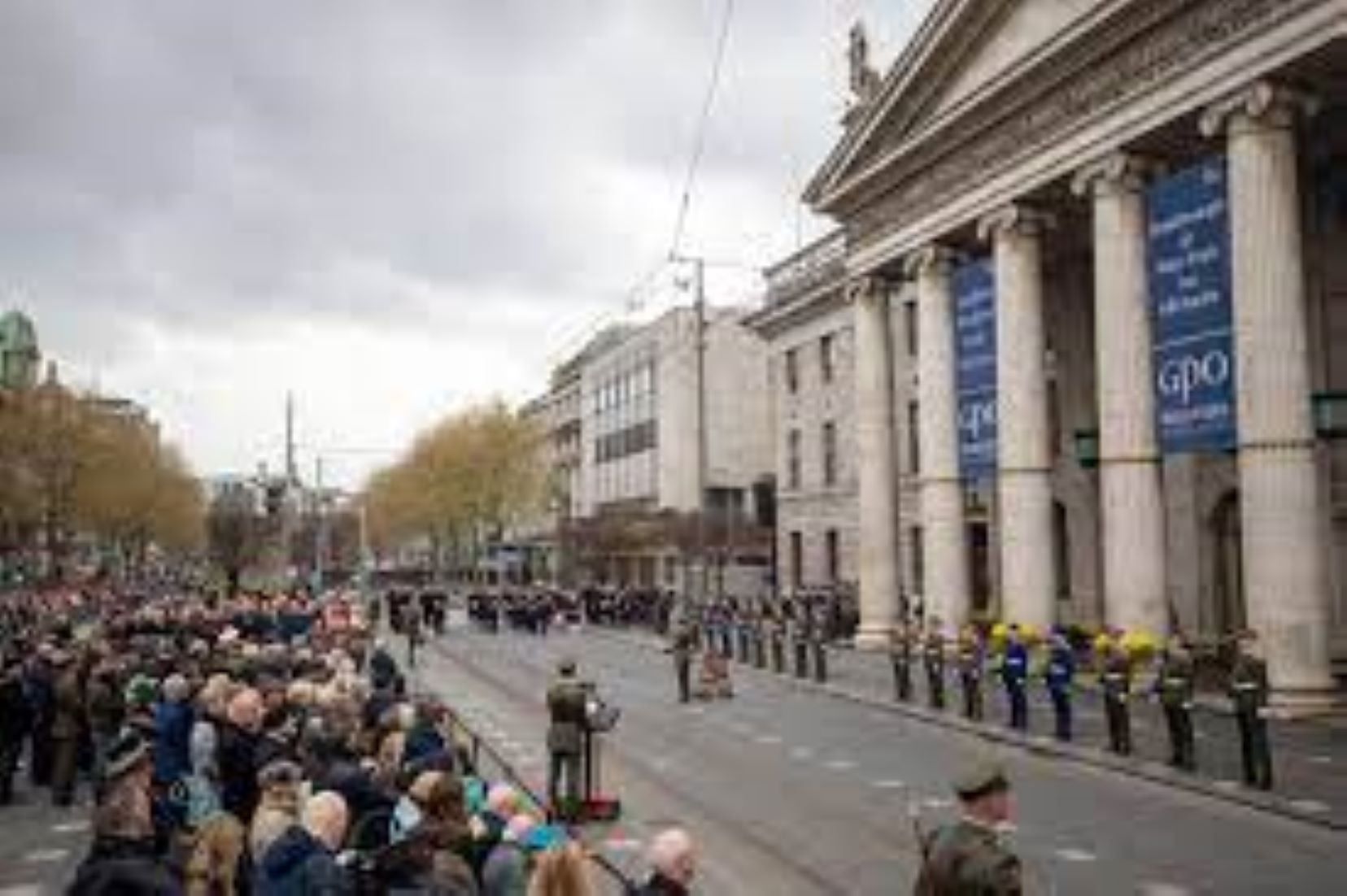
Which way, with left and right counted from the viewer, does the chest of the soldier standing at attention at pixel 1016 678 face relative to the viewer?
facing the viewer and to the left of the viewer

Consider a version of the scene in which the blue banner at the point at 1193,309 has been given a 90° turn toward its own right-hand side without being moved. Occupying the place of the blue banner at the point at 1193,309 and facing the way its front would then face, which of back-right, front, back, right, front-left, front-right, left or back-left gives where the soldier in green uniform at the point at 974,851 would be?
back-left

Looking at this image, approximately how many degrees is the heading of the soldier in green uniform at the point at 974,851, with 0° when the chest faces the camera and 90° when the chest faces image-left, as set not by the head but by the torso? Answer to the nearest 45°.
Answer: approximately 225°

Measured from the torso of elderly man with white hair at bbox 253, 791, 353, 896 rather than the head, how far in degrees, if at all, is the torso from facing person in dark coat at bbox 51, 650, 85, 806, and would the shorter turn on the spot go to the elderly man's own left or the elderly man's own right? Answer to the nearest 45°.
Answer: approximately 45° to the elderly man's own left

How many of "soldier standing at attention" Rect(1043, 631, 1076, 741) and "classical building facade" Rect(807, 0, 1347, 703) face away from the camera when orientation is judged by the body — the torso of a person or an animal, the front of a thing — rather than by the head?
0

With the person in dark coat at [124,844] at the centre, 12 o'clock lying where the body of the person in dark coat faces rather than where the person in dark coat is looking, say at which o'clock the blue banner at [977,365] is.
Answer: The blue banner is roughly at 12 o'clock from the person in dark coat.

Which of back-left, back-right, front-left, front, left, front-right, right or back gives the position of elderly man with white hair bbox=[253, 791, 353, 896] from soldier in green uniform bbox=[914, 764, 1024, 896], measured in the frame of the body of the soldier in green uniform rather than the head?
back-left

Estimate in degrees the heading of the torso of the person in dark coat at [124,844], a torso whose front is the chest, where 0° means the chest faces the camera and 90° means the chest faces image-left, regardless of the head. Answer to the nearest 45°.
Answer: approximately 225°

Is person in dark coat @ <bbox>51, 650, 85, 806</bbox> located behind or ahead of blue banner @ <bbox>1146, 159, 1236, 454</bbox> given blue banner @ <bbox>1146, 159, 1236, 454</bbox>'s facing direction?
ahead
